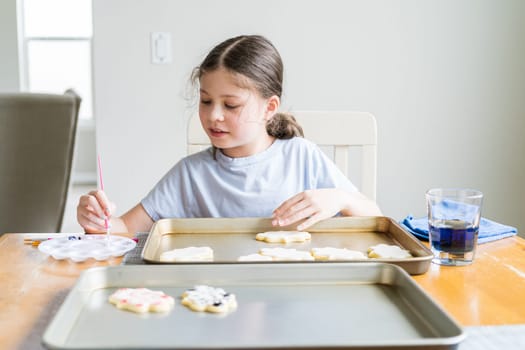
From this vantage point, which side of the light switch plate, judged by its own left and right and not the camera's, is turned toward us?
front

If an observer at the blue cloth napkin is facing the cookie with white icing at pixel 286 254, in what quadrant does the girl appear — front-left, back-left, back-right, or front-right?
front-right

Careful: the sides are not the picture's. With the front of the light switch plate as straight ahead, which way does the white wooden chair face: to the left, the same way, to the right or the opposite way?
the same way

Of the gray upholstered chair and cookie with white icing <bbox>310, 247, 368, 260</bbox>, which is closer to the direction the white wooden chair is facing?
the cookie with white icing

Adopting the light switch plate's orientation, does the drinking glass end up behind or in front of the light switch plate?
in front

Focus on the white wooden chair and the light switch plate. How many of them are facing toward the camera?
2

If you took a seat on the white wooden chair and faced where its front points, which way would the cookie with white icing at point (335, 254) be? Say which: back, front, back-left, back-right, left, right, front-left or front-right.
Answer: front

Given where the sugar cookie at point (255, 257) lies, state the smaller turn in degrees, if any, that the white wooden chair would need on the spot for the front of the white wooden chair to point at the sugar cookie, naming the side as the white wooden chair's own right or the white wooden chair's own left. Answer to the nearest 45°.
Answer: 0° — it already faces it

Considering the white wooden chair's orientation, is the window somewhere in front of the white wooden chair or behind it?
behind

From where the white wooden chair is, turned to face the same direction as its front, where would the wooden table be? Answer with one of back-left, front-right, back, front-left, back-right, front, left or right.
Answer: front

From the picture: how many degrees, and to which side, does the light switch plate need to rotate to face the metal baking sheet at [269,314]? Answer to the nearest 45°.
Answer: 0° — it already faces it

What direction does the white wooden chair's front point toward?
toward the camera

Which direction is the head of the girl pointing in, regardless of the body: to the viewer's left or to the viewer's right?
to the viewer's left

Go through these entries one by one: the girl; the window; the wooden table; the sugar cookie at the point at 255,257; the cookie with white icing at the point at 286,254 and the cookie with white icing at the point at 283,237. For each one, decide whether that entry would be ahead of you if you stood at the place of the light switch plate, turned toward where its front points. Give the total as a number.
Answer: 5

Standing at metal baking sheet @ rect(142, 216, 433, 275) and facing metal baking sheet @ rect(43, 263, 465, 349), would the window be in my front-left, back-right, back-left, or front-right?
back-right

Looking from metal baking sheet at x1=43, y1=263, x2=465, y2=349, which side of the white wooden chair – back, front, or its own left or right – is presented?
front
